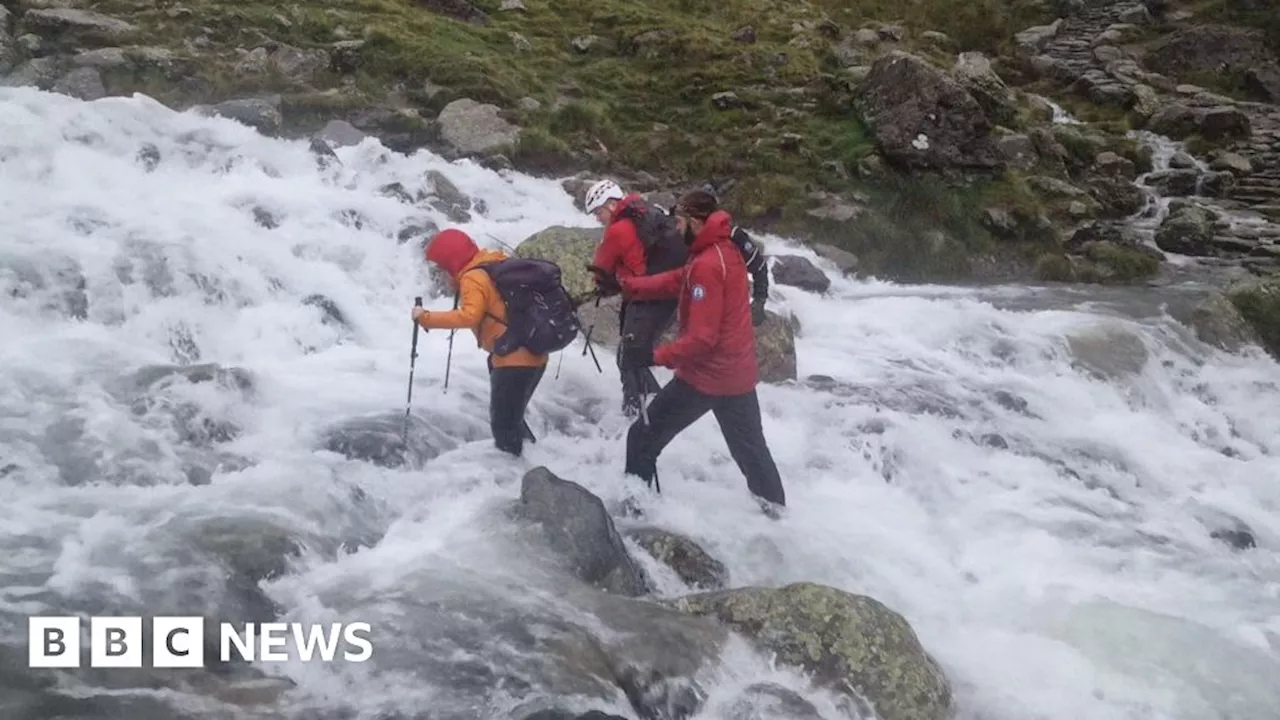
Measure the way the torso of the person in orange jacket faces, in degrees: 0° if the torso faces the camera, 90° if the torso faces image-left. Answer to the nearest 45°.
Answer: approximately 90°

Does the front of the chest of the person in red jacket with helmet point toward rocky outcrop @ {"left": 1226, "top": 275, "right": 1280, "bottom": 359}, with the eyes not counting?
no

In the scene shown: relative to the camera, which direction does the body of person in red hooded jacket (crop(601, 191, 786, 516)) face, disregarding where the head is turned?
to the viewer's left

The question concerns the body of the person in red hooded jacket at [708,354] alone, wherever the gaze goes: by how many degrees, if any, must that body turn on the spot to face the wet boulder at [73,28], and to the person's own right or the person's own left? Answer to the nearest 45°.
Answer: approximately 45° to the person's own right

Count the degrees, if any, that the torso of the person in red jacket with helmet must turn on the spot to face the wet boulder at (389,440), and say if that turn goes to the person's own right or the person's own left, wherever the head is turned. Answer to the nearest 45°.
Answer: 0° — they already face it

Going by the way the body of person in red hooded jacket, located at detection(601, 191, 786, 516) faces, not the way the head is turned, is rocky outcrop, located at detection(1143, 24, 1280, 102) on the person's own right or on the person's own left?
on the person's own right

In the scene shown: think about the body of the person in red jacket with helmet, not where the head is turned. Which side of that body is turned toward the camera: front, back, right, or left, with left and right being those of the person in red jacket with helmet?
left

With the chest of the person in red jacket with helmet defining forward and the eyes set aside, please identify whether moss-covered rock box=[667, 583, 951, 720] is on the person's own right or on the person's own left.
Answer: on the person's own left
